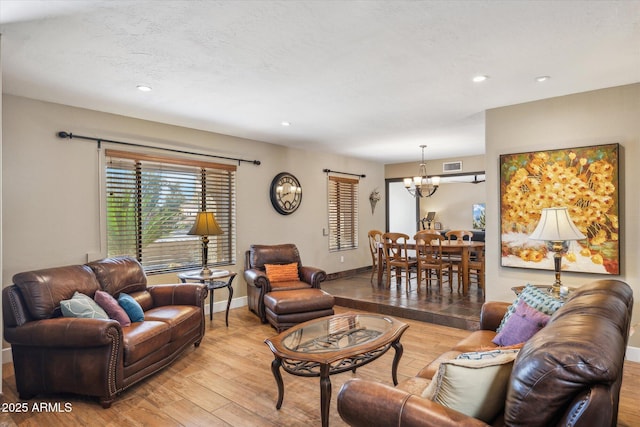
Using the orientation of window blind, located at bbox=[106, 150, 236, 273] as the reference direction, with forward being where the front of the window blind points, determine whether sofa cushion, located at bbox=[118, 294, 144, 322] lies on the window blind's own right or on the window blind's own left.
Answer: on the window blind's own right

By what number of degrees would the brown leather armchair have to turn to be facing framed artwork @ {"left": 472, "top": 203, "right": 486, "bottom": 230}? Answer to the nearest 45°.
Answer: approximately 90° to its left

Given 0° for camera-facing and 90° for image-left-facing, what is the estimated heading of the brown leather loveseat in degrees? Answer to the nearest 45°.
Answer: approximately 315°

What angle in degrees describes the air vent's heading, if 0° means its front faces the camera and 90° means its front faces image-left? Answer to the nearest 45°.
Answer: approximately 45°

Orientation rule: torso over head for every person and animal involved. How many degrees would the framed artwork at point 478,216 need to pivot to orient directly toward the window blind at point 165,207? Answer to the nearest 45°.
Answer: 0° — it already faces it

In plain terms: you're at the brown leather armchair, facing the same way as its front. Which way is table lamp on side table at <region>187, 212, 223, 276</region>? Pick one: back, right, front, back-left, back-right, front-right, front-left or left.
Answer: right

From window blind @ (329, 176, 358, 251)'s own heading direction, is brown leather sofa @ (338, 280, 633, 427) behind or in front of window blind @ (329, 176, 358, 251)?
in front

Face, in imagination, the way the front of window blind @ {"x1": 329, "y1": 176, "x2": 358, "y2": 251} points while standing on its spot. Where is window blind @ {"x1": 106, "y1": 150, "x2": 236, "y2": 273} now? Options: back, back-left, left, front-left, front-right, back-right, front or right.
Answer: right

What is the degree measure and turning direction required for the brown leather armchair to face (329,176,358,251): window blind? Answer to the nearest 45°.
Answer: approximately 90° to its left
